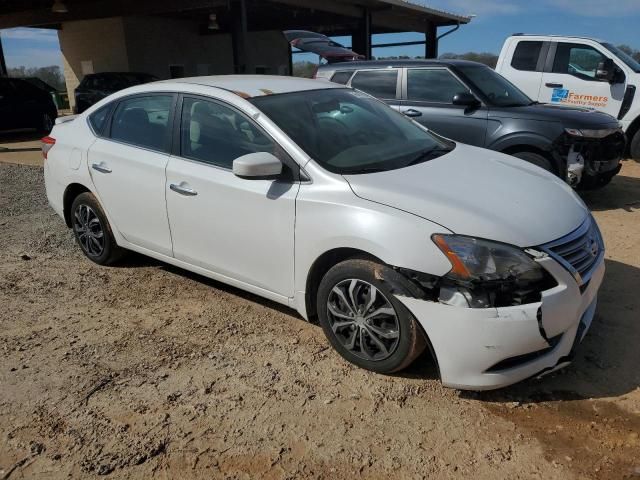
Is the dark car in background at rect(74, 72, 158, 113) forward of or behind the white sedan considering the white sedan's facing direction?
behind

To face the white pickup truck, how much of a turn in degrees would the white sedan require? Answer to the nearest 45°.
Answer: approximately 90° to its left

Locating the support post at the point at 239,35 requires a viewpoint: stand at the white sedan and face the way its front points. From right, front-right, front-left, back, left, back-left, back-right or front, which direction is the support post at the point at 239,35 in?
back-left

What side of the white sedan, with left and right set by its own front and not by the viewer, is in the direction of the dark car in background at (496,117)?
left

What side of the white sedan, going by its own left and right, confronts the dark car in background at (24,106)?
back

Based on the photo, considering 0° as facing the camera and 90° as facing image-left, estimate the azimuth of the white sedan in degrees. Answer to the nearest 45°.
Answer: approximately 315°

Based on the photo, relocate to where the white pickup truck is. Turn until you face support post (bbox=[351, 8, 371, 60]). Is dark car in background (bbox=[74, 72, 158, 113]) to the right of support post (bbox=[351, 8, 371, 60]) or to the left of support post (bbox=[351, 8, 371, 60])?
left

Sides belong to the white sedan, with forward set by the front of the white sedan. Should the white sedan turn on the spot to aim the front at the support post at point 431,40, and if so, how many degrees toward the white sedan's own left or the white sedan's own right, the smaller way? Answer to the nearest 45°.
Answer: approximately 135° to the white sedan's own left

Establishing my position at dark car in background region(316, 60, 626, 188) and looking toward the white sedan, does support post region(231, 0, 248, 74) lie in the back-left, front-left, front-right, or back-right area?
back-right
